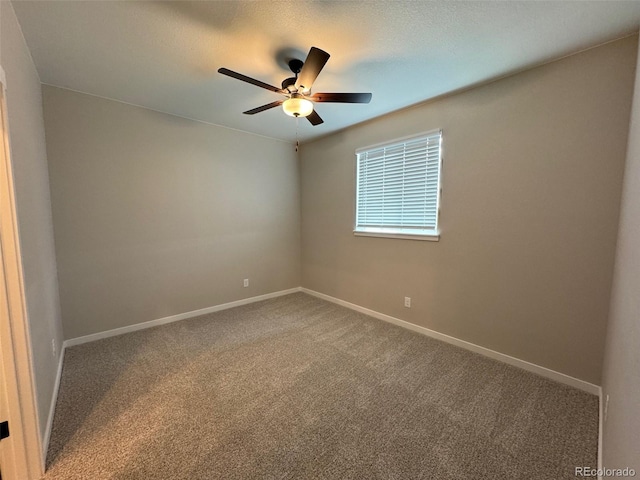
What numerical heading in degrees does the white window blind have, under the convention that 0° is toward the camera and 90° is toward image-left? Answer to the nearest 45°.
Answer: approximately 45°
